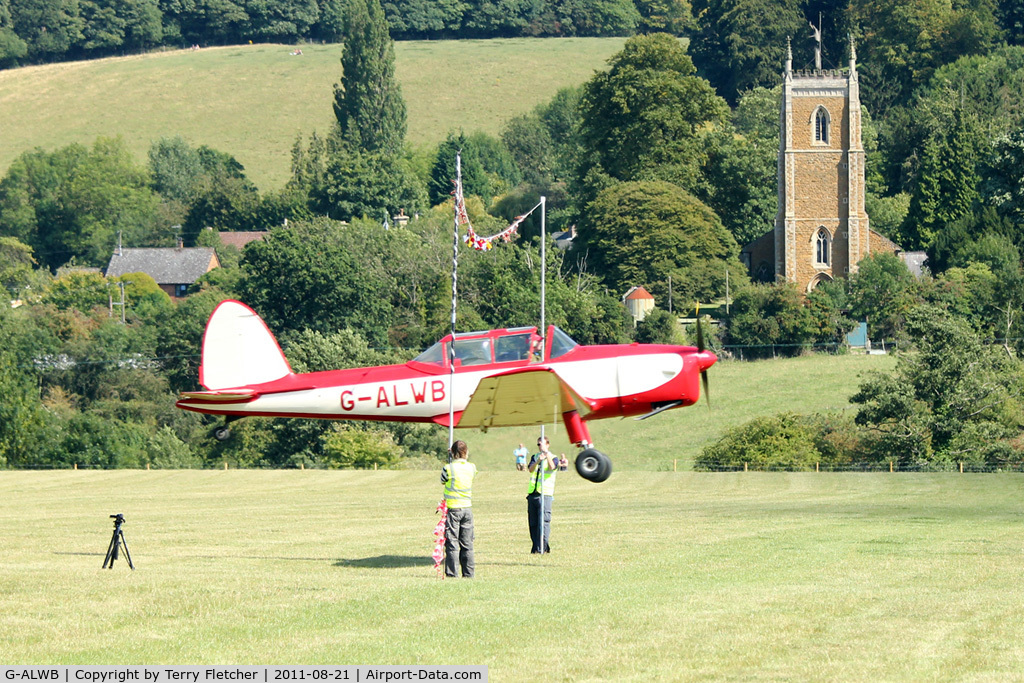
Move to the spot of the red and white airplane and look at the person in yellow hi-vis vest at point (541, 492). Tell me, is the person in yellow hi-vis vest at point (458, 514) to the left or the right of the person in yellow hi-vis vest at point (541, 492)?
right

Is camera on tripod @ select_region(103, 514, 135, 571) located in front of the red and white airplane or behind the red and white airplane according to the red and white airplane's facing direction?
behind

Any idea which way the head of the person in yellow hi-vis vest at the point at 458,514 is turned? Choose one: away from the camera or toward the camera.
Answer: away from the camera

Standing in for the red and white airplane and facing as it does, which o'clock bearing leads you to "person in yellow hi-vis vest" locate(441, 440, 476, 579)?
The person in yellow hi-vis vest is roughly at 3 o'clock from the red and white airplane.

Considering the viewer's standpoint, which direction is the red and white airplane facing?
facing to the right of the viewer

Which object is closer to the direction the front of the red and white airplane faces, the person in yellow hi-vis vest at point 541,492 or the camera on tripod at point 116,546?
the person in yellow hi-vis vest
